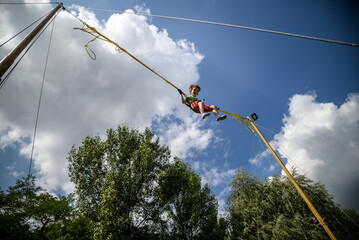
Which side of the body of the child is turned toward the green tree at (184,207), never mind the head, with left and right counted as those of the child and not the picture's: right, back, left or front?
back

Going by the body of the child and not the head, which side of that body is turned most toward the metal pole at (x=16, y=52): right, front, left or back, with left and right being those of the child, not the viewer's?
right

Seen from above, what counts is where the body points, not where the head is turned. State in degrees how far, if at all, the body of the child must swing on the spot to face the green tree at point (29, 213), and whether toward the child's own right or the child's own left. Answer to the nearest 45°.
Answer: approximately 135° to the child's own right

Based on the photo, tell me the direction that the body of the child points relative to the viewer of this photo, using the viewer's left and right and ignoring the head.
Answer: facing the viewer and to the right of the viewer
